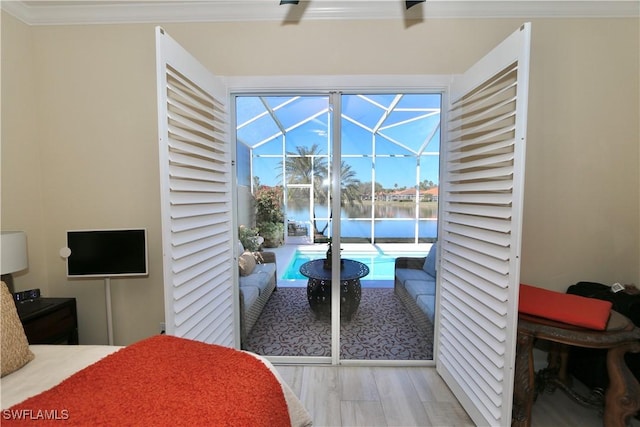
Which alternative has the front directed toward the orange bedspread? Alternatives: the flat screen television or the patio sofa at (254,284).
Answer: the flat screen television

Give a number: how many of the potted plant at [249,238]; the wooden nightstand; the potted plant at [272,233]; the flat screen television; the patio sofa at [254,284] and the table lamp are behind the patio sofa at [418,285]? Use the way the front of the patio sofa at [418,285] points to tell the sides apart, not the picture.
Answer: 0

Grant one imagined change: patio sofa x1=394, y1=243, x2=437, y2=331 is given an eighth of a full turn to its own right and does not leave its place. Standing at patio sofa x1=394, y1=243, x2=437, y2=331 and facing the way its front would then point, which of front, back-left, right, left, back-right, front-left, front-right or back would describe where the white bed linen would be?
left

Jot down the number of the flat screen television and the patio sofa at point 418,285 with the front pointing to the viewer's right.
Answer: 0

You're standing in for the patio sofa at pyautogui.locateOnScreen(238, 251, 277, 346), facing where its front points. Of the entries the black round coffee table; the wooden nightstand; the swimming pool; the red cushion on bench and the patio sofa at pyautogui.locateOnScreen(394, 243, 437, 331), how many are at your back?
1

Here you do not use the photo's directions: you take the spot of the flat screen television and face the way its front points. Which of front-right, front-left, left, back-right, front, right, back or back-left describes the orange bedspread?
front

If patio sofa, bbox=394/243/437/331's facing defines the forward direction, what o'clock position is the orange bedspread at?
The orange bedspread is roughly at 10 o'clock from the patio sofa.

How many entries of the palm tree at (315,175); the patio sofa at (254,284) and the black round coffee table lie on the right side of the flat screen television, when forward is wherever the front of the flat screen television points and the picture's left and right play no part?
0

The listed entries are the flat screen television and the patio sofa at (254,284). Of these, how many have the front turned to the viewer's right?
1

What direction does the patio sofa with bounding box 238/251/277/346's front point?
to the viewer's right

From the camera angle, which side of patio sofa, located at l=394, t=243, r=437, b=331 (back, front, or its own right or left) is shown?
left

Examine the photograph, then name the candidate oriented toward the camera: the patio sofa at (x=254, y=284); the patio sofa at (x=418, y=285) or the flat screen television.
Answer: the flat screen television

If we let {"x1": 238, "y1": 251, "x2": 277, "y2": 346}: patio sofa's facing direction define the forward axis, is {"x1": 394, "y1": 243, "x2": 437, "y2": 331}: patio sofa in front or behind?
in front

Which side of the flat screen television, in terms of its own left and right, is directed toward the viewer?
front

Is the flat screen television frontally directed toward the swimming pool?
no

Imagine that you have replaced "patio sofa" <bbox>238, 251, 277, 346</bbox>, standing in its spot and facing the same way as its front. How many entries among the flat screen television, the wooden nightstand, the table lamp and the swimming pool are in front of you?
1
